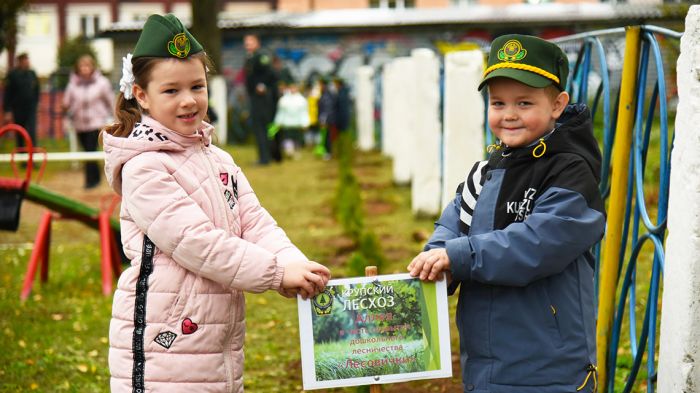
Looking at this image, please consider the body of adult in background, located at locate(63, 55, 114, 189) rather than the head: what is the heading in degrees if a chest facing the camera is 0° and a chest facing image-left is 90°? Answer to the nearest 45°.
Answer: approximately 0°

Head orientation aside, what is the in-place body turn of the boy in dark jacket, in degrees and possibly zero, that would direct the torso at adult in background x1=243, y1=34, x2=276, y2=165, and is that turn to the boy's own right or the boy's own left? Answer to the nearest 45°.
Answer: approximately 135° to the boy's own right

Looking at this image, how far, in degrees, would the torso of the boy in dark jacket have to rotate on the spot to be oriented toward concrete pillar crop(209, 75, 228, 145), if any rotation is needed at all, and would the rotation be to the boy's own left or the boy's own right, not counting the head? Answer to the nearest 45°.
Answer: approximately 135° to the boy's own right

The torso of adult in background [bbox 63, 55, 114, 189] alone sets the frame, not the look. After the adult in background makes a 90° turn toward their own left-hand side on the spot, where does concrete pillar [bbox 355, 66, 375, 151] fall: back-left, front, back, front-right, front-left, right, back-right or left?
front-left

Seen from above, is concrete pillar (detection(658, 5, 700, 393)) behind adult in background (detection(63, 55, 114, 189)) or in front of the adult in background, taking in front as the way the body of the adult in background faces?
in front

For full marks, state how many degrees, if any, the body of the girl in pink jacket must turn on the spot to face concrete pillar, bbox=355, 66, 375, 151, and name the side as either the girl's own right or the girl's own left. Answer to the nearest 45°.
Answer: approximately 135° to the girl's own left

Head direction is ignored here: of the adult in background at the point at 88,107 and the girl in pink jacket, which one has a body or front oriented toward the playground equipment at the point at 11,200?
the adult in background

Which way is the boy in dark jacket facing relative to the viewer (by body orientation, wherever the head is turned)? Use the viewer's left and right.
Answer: facing the viewer and to the left of the viewer
